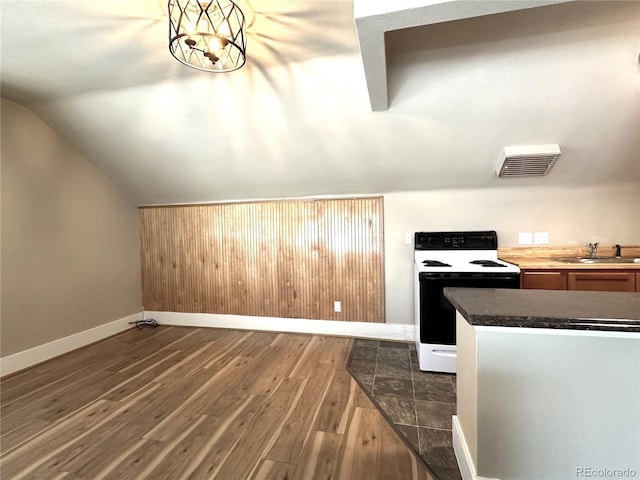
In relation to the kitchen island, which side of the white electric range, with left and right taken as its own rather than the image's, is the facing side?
front

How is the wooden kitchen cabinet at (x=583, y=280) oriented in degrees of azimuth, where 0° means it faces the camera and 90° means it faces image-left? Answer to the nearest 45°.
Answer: approximately 0°

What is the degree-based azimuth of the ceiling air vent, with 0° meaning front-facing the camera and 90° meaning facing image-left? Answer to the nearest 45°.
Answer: approximately 0°

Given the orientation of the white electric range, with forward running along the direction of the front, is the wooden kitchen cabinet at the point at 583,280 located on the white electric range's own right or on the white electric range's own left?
on the white electric range's own left

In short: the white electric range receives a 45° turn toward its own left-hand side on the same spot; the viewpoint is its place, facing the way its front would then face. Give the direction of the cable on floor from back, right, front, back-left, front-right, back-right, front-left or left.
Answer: back-right

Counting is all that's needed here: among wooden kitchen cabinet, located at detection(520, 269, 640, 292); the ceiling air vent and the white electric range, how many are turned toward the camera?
3

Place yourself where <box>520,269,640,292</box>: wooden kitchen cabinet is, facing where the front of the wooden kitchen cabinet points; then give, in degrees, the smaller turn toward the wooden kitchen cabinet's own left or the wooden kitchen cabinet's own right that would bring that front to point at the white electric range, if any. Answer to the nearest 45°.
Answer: approximately 45° to the wooden kitchen cabinet's own right

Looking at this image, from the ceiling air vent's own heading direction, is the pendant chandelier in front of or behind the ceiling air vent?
in front

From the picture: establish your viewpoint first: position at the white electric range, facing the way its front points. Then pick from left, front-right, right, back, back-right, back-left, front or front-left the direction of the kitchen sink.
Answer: back-left

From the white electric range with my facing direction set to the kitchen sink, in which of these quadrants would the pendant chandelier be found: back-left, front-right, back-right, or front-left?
back-right
